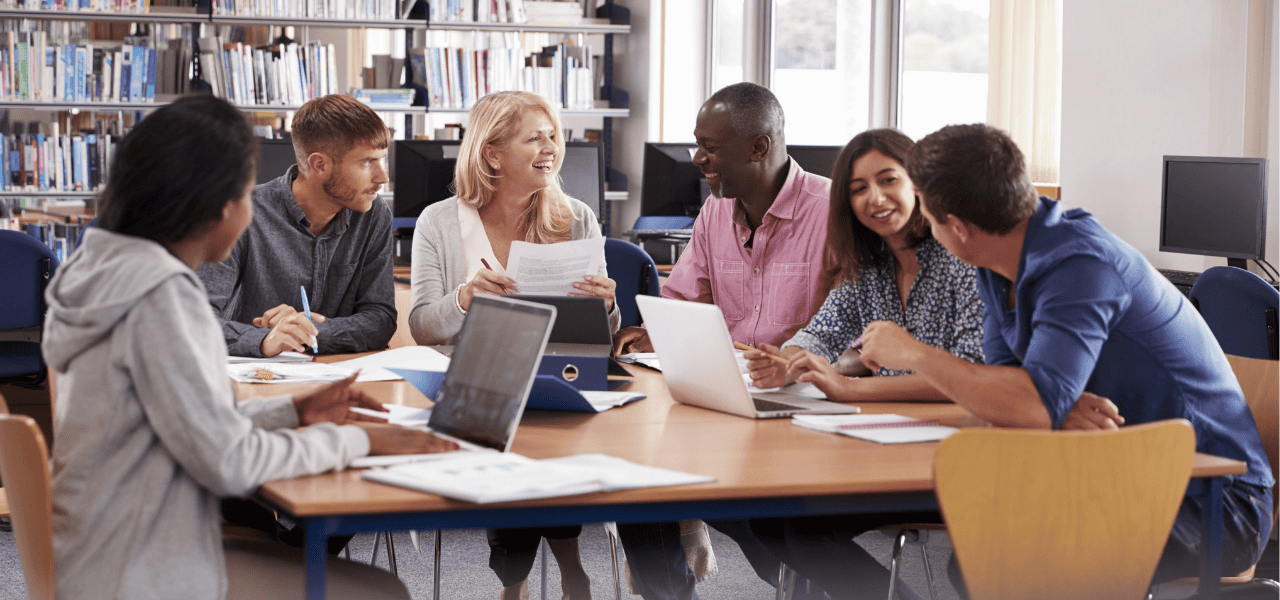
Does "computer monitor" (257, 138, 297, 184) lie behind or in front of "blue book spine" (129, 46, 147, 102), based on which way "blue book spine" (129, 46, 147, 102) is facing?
in front

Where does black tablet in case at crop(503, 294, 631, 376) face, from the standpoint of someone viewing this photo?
facing away from the viewer

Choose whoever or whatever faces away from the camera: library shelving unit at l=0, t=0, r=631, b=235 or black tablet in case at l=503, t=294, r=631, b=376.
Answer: the black tablet in case

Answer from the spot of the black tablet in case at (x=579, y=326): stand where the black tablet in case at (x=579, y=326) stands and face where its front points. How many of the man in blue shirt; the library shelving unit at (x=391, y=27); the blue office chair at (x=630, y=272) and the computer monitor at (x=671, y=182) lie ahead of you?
3

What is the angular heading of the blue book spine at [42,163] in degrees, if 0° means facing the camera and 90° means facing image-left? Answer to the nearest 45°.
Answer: approximately 0°

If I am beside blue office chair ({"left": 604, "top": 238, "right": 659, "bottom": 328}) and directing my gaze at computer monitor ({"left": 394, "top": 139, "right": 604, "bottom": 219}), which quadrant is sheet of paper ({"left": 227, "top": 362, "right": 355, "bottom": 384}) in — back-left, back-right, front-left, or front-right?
back-left

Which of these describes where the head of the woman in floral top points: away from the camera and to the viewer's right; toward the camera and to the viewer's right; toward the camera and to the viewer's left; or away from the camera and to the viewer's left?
toward the camera and to the viewer's right

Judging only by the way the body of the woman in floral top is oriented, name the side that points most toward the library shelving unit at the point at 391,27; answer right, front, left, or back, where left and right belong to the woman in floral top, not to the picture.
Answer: right

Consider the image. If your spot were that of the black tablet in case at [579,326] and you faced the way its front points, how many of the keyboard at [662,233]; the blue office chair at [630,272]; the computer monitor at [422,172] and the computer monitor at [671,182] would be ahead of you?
4

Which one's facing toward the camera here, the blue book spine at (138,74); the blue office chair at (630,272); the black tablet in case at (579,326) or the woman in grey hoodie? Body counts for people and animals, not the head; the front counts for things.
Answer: the blue book spine

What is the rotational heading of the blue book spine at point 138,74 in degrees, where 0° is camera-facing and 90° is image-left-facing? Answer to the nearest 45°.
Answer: approximately 0°

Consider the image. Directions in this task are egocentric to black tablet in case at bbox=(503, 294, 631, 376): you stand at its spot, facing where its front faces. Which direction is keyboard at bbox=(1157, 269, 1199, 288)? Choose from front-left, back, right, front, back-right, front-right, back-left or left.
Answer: front-right

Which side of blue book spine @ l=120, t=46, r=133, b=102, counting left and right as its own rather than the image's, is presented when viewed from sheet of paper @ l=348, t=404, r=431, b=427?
front

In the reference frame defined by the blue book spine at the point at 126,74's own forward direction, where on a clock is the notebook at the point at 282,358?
The notebook is roughly at 12 o'clock from the blue book spine.
